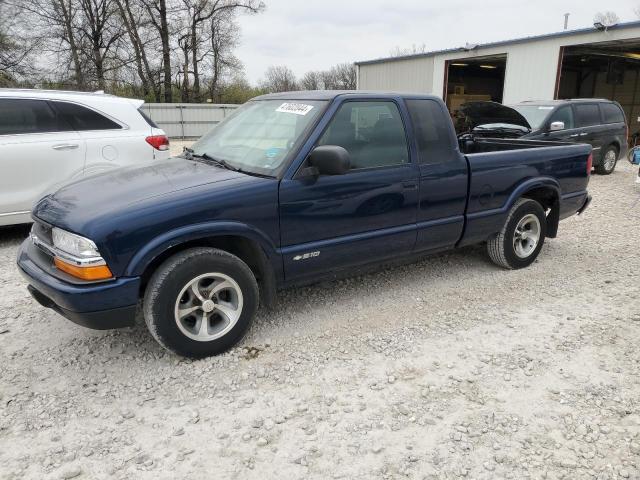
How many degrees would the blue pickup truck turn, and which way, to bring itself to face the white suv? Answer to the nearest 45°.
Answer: approximately 90° to its right

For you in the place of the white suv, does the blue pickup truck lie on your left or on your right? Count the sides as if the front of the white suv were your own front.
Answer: on your left

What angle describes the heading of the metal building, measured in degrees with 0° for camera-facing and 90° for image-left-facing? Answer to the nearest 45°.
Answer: approximately 45°

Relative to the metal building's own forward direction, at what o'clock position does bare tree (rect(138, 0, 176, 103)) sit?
The bare tree is roughly at 2 o'clock from the metal building.

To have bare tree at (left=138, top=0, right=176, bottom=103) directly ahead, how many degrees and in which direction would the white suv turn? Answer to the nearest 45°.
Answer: approximately 90° to its right

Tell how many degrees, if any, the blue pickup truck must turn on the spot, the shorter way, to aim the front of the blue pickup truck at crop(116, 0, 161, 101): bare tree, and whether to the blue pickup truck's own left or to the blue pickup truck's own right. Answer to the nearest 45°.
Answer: approximately 135° to the blue pickup truck's own right

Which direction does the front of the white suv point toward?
to the viewer's left

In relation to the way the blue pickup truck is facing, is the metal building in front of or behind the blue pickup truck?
behind
